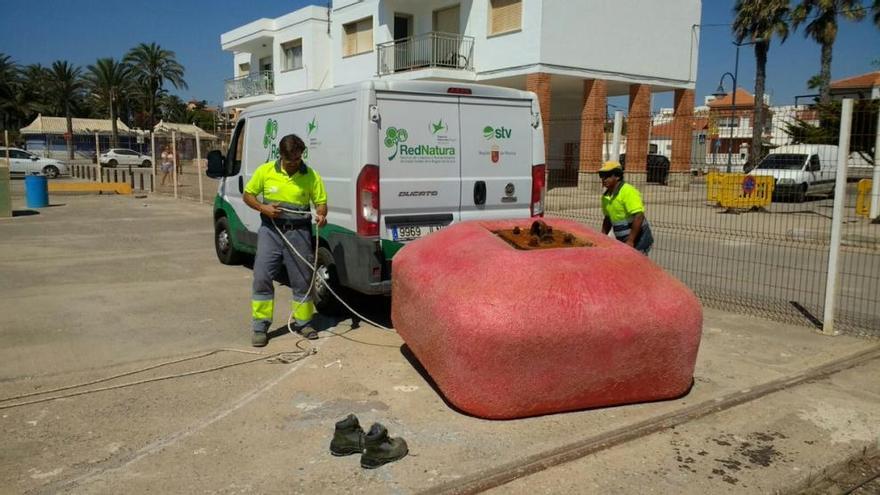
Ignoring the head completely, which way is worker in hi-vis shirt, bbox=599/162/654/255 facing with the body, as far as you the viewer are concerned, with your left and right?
facing the viewer and to the left of the viewer

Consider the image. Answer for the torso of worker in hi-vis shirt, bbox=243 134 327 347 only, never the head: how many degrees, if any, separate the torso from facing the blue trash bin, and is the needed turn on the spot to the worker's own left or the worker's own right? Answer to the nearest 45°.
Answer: approximately 135° to the worker's own right

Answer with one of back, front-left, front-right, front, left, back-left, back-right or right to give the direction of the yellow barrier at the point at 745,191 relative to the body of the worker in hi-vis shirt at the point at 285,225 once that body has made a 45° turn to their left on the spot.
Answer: left

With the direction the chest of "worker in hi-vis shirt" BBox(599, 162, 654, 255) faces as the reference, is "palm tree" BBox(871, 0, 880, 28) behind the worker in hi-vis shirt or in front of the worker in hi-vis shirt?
behind

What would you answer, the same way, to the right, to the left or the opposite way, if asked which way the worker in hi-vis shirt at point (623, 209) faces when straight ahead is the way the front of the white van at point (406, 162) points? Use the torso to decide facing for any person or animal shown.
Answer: to the left

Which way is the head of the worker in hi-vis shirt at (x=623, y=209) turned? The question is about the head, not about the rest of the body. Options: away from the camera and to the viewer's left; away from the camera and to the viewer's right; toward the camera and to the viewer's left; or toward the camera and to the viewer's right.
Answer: toward the camera and to the viewer's left

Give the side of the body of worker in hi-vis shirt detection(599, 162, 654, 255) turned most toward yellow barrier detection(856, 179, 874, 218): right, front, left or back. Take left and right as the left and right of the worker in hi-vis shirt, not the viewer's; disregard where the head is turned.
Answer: back

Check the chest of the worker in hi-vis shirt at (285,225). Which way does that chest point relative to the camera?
toward the camera

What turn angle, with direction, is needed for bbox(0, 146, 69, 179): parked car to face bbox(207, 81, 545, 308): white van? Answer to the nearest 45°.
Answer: approximately 90° to its right

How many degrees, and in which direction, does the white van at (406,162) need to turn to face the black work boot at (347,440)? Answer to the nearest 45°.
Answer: approximately 135° to its left

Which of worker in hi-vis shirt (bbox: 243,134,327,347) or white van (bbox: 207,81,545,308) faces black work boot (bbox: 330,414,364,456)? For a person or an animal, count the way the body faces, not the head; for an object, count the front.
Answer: the worker in hi-vis shirt

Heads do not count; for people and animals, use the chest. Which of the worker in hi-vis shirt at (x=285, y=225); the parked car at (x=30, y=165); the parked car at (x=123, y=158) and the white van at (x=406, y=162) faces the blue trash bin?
the white van

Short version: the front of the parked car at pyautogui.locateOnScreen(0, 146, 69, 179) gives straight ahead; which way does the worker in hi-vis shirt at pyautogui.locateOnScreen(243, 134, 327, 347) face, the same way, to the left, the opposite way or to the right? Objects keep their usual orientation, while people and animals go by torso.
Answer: to the right

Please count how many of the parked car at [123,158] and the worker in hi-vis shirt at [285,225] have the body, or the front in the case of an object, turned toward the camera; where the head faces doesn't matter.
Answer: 1

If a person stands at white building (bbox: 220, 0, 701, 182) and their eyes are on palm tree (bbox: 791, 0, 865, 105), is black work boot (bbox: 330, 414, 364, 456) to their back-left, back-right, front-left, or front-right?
back-right

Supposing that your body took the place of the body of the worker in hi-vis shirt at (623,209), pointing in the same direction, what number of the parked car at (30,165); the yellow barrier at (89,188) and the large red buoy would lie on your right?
2
